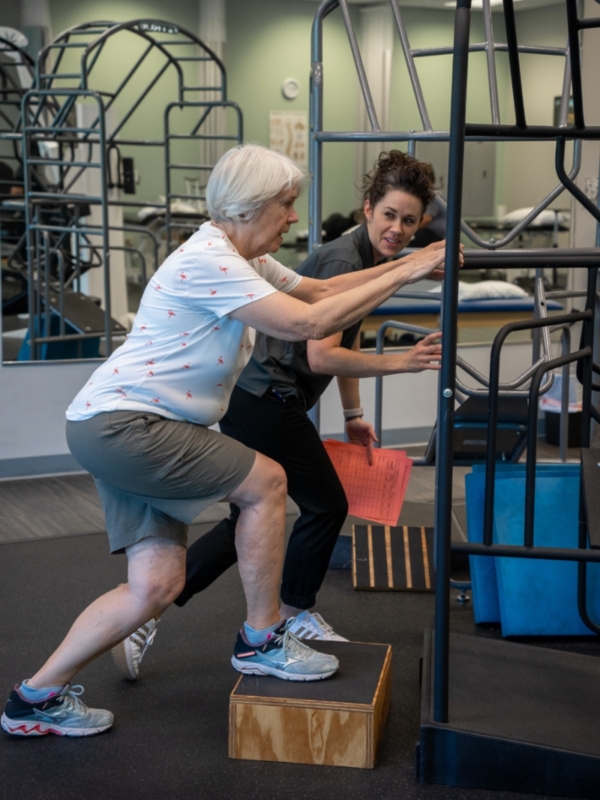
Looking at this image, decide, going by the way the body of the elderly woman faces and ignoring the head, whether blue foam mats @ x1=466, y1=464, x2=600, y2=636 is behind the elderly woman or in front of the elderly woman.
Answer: in front

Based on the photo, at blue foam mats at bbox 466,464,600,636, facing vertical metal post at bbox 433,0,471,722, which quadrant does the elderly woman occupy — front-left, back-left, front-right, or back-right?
front-right

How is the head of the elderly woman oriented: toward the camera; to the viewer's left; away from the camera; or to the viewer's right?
to the viewer's right

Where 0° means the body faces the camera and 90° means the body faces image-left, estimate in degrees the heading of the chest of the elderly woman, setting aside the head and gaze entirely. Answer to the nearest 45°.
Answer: approximately 270°
